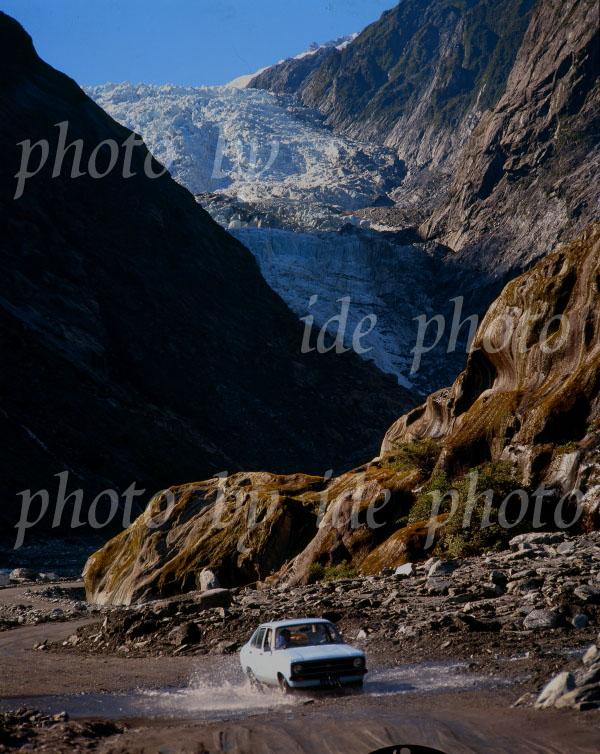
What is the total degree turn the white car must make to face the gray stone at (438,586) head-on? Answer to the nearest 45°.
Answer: approximately 90° to its left

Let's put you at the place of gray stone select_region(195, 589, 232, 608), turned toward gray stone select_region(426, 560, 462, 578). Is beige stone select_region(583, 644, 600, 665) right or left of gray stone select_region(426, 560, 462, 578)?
right

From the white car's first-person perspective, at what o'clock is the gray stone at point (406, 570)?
The gray stone is roughly at 8 o'clock from the white car.

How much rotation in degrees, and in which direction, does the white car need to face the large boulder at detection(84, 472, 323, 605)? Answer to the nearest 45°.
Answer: approximately 135° to its left

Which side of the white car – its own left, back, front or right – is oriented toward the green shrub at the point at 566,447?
left

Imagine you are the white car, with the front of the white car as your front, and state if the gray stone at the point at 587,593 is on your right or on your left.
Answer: on your left

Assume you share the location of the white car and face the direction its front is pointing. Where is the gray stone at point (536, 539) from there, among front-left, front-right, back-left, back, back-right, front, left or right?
left

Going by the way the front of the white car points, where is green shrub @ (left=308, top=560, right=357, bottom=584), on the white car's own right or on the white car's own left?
on the white car's own left

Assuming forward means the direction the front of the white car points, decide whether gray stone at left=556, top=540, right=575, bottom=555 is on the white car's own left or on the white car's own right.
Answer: on the white car's own left

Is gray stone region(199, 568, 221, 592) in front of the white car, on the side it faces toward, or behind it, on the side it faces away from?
behind

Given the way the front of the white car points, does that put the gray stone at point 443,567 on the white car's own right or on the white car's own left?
on the white car's own left
